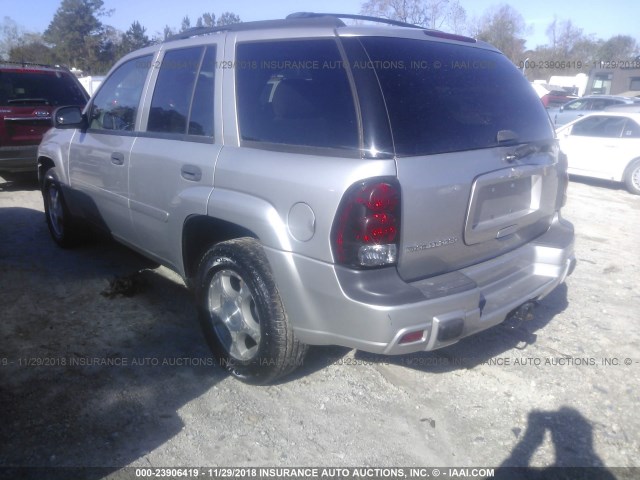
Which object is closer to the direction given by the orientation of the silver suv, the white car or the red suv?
the red suv

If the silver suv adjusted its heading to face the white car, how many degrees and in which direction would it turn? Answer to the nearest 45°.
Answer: approximately 90° to its right

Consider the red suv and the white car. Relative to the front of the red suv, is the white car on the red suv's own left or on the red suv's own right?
on the red suv's own right

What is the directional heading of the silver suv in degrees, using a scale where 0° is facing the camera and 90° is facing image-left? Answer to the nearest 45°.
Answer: approximately 135°

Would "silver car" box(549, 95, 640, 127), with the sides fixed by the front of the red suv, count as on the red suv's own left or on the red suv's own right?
on the red suv's own right

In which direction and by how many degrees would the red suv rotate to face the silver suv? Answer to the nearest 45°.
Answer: approximately 180°

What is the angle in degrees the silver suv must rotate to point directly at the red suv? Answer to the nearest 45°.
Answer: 0° — it already faces it

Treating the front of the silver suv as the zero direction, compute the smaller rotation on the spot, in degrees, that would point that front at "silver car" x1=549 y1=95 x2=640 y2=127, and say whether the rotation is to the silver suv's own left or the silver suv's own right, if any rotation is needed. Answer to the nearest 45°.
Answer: approximately 90° to the silver suv's own right

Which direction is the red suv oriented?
away from the camera

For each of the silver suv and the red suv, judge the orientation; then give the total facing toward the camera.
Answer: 0
